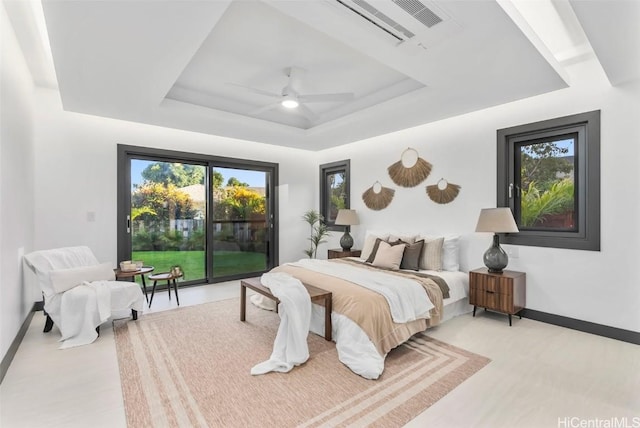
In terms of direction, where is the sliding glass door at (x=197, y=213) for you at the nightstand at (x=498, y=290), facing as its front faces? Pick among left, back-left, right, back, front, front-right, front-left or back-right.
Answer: front-right

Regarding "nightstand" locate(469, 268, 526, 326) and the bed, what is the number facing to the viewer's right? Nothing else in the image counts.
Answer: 0

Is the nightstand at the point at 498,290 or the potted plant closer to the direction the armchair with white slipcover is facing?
the nightstand

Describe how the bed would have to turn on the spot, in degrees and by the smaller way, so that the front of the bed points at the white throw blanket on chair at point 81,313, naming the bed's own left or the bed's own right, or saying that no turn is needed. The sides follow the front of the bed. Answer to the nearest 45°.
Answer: approximately 45° to the bed's own right

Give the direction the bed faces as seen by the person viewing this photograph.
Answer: facing the viewer and to the left of the viewer

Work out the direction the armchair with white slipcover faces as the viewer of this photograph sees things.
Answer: facing the viewer and to the right of the viewer

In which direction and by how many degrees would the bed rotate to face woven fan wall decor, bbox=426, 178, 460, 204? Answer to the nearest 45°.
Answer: approximately 180°

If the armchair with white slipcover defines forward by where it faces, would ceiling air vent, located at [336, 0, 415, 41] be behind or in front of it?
in front

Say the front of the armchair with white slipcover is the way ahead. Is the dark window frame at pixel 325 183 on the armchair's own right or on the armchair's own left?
on the armchair's own left
